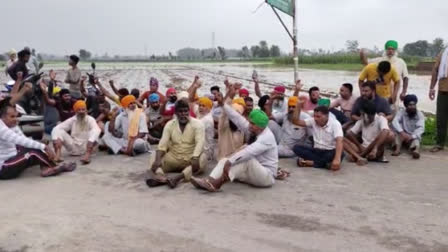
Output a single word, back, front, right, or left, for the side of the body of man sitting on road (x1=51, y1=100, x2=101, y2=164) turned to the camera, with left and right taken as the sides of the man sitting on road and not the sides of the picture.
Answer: front

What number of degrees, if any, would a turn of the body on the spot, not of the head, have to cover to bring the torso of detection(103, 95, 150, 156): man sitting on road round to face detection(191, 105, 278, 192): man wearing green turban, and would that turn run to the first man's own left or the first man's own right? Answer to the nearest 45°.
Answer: approximately 45° to the first man's own left

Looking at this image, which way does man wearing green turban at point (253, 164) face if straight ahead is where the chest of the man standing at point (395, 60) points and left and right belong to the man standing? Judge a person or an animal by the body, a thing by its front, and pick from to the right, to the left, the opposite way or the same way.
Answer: to the right

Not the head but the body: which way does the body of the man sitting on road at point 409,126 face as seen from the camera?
toward the camera

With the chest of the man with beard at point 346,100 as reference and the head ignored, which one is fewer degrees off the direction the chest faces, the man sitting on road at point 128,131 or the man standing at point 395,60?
the man sitting on road

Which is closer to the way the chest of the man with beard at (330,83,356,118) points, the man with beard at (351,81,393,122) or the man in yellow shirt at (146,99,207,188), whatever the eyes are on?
the man in yellow shirt

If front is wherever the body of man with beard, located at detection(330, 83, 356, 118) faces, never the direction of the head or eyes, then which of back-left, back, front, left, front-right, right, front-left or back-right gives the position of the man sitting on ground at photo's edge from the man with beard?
front

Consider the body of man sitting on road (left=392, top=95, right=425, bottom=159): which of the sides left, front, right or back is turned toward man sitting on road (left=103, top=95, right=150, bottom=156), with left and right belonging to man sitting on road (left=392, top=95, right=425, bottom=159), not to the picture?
right

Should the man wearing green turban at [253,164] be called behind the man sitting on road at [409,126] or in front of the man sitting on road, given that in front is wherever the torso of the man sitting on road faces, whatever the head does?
in front

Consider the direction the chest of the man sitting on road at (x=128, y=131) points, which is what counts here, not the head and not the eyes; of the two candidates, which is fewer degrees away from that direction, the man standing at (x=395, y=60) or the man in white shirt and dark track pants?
the man in white shirt and dark track pants

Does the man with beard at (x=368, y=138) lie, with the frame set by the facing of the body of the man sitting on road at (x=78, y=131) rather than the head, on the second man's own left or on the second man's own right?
on the second man's own left

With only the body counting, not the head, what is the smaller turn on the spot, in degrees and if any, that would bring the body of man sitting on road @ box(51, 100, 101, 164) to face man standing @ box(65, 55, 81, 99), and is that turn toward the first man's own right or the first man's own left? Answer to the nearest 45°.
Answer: approximately 180°

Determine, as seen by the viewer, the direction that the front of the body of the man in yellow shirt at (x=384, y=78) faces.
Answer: toward the camera
